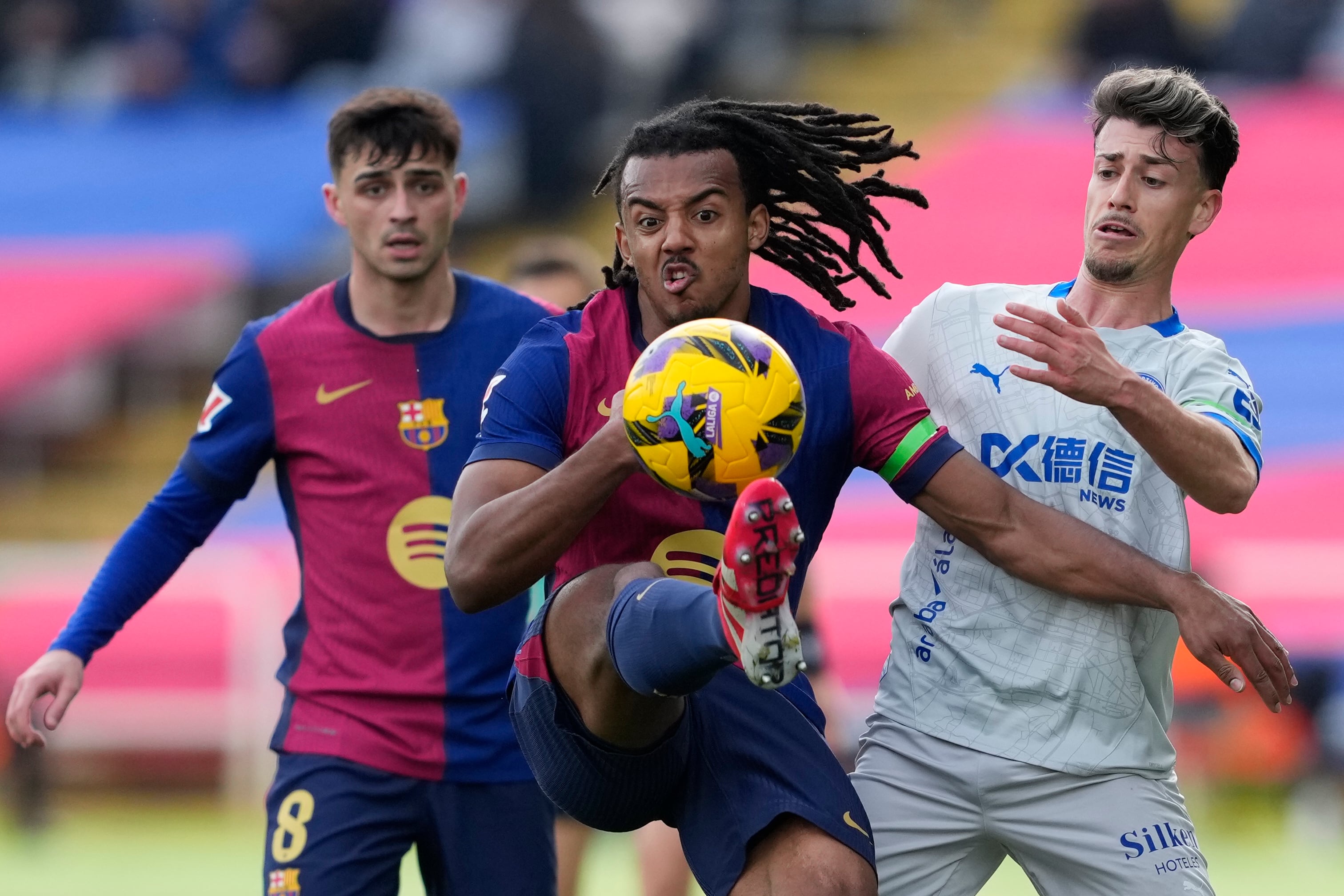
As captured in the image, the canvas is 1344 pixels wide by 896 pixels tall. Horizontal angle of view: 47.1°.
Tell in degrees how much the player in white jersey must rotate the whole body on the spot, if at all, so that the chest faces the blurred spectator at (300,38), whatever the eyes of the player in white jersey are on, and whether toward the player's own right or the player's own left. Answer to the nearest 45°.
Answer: approximately 135° to the player's own right

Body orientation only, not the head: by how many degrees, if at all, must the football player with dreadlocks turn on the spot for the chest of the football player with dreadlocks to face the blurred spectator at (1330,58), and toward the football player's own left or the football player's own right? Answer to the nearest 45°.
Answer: approximately 180°

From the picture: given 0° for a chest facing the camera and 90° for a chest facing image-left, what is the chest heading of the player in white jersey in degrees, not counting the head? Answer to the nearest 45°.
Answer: approximately 0°

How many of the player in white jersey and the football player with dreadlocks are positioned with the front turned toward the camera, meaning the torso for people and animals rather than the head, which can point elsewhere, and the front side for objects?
2

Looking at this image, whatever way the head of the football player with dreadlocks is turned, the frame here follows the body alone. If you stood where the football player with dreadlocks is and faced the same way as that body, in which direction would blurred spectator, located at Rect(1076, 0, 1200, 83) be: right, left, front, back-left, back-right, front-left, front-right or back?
back

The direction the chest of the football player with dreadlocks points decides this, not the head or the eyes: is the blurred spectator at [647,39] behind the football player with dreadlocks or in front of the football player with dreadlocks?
behind

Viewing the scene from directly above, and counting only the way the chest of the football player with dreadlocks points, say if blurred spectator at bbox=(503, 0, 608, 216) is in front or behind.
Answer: behind

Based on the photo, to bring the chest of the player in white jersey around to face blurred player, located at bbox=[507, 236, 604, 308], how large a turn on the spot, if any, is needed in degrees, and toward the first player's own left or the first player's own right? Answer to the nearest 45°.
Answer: approximately 135° to the first player's own right

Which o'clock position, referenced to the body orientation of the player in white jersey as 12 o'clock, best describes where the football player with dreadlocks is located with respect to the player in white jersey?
The football player with dreadlocks is roughly at 2 o'clock from the player in white jersey.

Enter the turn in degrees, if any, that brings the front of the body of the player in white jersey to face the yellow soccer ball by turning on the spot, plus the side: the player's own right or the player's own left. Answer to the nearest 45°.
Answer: approximately 45° to the player's own right

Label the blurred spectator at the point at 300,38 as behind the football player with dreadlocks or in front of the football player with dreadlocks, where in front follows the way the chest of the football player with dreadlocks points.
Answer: behind

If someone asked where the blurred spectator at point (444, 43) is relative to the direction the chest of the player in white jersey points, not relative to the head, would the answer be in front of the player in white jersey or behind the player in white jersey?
behind

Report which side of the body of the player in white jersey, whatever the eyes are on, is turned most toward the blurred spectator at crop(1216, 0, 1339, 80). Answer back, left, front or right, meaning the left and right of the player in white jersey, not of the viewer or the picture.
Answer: back

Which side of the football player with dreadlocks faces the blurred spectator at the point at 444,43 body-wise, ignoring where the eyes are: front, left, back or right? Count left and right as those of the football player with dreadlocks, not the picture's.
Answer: back

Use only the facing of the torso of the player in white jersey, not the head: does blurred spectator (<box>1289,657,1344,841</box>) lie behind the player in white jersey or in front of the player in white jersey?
behind
